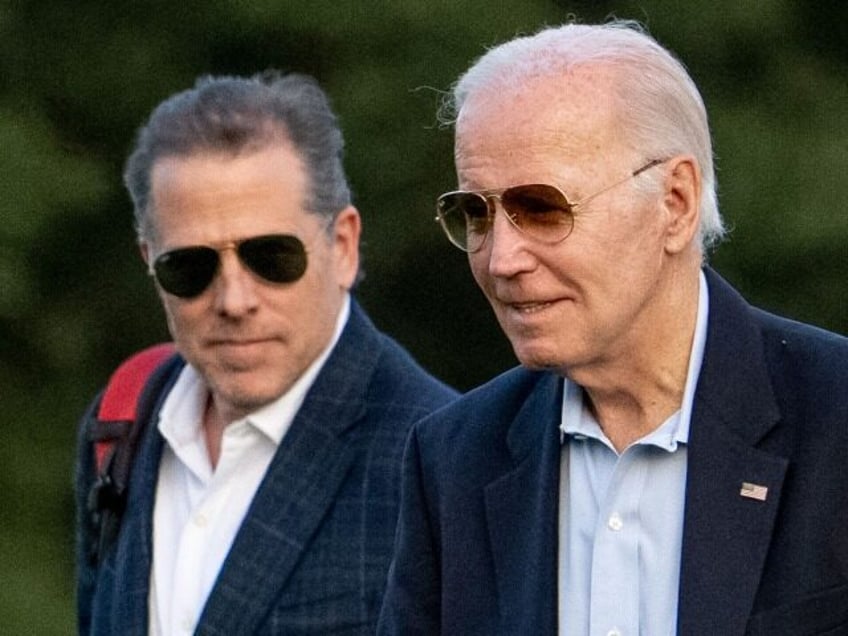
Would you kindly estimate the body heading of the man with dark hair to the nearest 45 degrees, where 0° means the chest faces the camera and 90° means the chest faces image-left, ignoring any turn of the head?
approximately 45°
